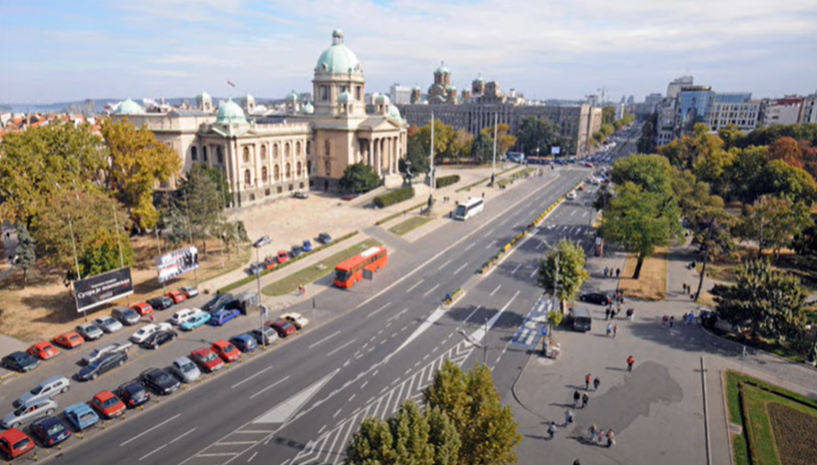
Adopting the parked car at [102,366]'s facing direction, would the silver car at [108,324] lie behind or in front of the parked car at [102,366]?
behind

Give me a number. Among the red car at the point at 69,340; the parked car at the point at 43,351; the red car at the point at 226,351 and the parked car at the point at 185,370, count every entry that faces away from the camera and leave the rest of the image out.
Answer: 0

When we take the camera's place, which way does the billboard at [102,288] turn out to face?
facing the viewer and to the right of the viewer

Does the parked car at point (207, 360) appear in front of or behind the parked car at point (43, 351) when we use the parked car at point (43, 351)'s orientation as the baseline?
in front

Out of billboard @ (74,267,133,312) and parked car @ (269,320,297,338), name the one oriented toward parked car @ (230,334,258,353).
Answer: the billboard

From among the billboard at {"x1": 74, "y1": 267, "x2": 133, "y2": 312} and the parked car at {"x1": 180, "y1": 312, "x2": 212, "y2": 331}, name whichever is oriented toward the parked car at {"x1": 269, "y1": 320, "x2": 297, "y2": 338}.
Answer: the billboard

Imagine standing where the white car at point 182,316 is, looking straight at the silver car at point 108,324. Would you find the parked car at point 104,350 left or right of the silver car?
left

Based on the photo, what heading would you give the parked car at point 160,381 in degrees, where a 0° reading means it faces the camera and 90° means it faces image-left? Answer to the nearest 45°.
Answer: approximately 315°

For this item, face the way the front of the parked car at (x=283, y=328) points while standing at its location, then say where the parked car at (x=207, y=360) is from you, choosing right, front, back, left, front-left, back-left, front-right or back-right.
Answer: right

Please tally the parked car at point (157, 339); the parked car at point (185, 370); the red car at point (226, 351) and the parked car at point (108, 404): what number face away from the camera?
0

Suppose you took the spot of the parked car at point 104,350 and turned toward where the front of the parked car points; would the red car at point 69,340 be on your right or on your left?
on your right

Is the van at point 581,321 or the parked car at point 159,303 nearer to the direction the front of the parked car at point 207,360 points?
the van

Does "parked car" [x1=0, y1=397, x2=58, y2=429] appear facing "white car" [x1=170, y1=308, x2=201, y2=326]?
no
